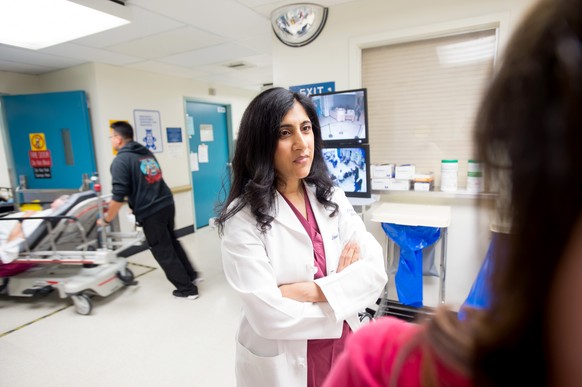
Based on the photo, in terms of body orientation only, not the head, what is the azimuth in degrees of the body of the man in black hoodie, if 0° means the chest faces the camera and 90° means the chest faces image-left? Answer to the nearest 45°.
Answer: approximately 135°

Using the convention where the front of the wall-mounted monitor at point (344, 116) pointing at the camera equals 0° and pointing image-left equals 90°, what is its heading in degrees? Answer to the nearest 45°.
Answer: approximately 45°

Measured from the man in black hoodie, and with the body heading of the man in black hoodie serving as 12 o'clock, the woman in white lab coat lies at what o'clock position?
The woman in white lab coat is roughly at 7 o'clock from the man in black hoodie.

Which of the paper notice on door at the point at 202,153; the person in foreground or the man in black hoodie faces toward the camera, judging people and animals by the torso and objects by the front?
the paper notice on door

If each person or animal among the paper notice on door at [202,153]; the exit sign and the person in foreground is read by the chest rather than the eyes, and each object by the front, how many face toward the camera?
2

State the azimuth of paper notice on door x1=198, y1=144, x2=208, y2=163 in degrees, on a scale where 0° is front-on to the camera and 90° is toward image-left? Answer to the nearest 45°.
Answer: approximately 0°

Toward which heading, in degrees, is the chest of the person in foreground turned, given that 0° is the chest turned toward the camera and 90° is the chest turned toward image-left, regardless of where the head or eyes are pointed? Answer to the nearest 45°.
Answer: approximately 135°

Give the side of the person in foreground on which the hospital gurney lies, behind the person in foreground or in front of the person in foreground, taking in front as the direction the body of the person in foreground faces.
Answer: in front

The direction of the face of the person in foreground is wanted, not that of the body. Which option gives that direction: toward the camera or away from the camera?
away from the camera

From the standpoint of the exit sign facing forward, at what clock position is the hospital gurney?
The hospital gurney is roughly at 3 o'clock from the exit sign.
